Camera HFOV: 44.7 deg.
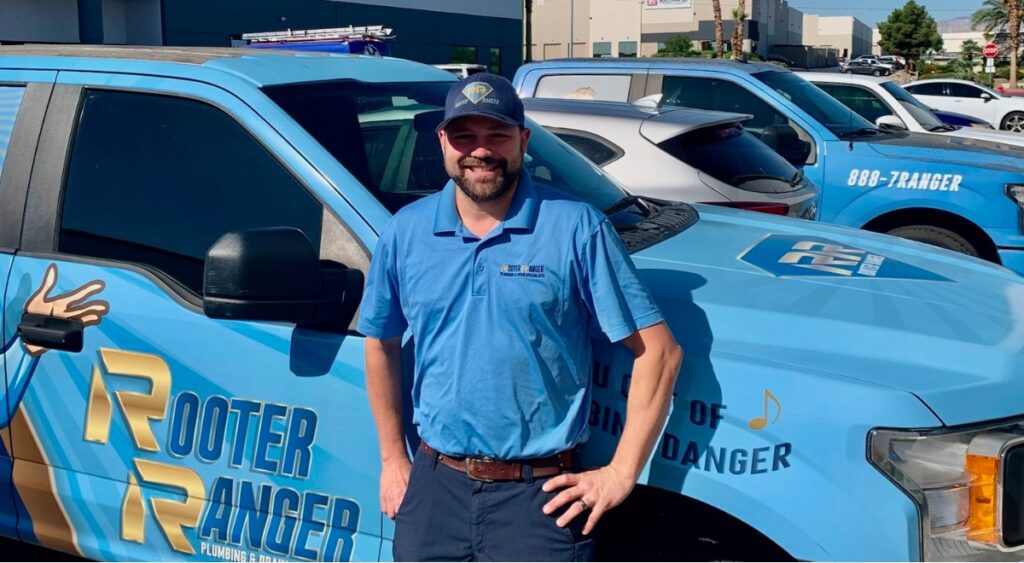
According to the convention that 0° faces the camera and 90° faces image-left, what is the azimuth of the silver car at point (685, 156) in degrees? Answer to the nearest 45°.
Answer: approximately 135°

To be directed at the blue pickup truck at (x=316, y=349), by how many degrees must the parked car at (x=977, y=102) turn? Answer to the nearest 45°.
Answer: approximately 90° to its right

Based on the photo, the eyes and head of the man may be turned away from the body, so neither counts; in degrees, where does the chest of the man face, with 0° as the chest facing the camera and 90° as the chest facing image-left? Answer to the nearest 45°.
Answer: approximately 0°

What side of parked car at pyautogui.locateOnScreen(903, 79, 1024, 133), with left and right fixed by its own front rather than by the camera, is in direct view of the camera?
right

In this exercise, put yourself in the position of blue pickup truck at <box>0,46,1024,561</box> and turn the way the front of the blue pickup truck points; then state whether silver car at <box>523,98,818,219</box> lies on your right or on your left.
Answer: on your left

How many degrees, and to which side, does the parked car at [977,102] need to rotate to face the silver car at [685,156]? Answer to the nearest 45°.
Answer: approximately 90° to its right

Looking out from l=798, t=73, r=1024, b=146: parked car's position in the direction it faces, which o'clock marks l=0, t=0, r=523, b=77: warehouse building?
The warehouse building is roughly at 6 o'clock from the parked car.

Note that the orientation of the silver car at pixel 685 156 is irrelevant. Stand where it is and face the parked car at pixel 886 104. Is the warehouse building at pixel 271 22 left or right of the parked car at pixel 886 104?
left

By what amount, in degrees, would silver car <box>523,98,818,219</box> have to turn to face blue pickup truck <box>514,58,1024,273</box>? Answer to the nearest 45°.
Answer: approximately 90° to its right

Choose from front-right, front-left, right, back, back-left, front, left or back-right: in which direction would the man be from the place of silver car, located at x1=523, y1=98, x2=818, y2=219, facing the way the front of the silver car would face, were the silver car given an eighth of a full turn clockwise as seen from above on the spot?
back

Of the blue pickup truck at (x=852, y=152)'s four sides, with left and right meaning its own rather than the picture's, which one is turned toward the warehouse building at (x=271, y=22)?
back

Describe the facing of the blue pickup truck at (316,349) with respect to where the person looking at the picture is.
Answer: facing the viewer and to the right of the viewer
